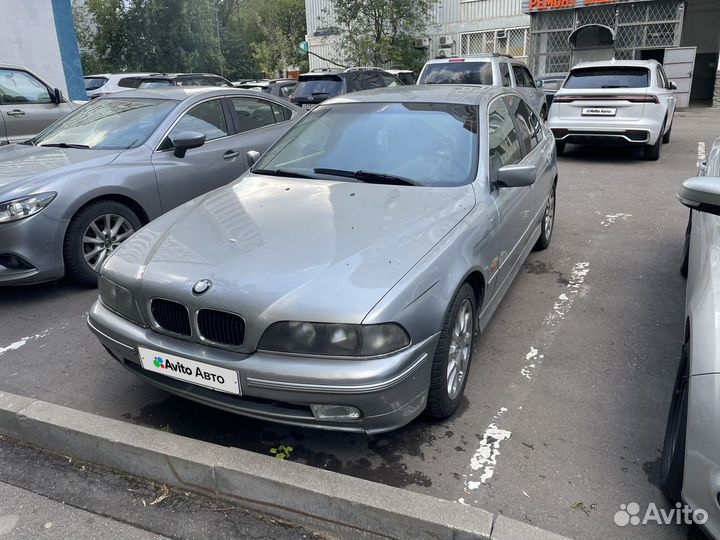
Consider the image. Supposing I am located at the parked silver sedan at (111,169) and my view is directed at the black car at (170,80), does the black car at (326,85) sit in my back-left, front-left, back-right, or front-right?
front-right

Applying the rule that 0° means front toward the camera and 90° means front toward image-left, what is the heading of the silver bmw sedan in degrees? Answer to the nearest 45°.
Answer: approximately 45°

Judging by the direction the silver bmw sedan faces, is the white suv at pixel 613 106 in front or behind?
behind

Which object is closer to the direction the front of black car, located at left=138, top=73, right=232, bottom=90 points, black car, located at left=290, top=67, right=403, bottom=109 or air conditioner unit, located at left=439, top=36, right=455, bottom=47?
the air conditioner unit

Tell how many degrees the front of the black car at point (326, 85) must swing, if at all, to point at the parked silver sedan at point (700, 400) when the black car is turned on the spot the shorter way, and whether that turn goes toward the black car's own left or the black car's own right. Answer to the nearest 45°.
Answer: approximately 135° to the black car's own right

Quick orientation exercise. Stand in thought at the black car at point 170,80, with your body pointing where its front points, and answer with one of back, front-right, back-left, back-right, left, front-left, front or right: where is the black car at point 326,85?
right

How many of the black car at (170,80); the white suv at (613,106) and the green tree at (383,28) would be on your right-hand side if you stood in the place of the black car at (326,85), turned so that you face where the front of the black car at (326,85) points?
1
